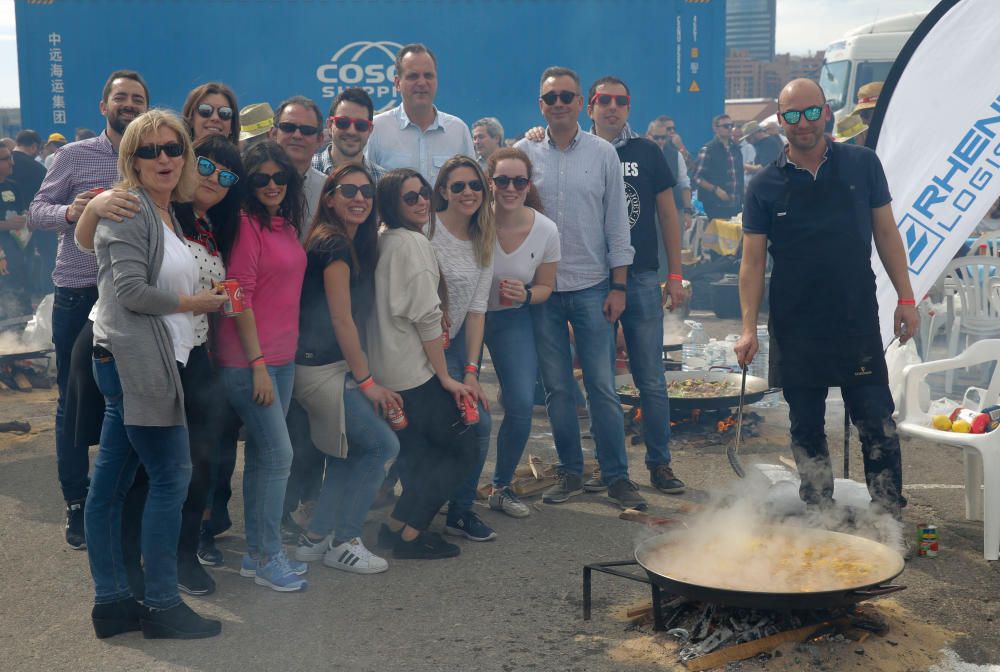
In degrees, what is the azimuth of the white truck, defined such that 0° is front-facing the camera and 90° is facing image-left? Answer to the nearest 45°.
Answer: approximately 45°

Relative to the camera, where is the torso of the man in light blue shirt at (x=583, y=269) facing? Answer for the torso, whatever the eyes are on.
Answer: toward the camera

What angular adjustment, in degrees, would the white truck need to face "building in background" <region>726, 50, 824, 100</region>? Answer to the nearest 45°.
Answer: approximately 135° to its right

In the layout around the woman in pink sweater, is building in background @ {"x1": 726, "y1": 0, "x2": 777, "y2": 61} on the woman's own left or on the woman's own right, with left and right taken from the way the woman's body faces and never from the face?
on the woman's own left

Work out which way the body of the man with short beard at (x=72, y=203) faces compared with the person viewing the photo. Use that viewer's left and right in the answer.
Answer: facing the viewer and to the right of the viewer

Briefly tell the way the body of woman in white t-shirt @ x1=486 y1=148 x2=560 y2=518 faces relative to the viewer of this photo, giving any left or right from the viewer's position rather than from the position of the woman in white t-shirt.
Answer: facing the viewer

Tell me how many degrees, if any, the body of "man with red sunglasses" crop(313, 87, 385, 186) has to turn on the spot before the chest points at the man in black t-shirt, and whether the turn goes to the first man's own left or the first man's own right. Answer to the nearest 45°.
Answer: approximately 90° to the first man's own left

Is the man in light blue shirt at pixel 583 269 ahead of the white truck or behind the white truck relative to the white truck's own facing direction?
ahead

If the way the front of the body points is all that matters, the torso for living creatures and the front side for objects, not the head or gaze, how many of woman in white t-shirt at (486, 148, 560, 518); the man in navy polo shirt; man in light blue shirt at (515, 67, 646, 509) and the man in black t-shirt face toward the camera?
4

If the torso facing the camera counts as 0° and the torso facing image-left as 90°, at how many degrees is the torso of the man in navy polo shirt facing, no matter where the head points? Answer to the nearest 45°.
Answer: approximately 0°

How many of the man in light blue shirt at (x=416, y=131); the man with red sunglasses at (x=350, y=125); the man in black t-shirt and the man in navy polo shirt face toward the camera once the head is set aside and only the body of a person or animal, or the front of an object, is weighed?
4

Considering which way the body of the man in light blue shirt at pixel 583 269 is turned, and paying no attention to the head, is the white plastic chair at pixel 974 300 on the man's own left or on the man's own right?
on the man's own left

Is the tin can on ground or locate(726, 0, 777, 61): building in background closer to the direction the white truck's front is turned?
the tin can on ground
